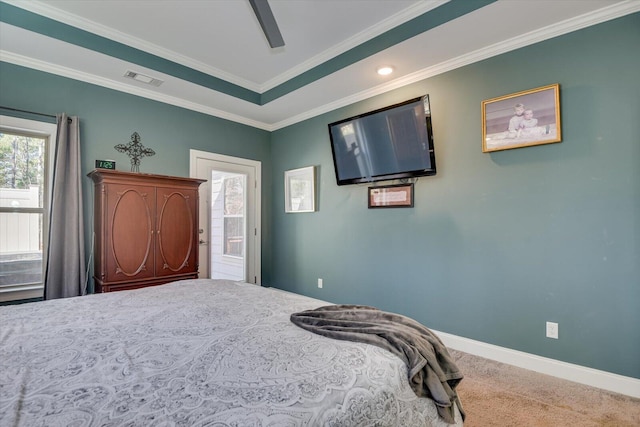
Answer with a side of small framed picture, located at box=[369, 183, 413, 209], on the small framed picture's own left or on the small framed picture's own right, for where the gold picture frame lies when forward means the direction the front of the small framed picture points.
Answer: on the small framed picture's own left

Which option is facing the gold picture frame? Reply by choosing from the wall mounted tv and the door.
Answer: the door

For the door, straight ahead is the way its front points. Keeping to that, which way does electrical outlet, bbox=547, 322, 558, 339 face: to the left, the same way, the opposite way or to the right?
to the right

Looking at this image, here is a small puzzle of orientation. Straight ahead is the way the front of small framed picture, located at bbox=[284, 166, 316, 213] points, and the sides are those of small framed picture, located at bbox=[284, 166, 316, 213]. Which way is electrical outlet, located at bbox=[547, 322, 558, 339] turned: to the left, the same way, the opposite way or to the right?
the same way

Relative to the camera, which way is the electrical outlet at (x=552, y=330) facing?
toward the camera

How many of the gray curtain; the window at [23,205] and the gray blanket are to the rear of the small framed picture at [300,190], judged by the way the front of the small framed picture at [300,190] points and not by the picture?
0

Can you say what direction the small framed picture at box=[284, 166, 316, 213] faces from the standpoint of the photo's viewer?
facing the viewer and to the left of the viewer

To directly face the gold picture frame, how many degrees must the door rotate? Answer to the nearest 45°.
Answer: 0° — it already faces it

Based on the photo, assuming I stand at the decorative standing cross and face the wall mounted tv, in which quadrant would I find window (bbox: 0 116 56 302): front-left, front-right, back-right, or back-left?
back-right

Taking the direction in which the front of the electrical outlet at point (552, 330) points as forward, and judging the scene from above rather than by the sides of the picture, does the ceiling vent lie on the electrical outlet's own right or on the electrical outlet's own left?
on the electrical outlet's own right

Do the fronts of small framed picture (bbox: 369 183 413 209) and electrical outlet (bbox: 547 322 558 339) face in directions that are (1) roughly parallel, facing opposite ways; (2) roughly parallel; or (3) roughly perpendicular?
roughly parallel

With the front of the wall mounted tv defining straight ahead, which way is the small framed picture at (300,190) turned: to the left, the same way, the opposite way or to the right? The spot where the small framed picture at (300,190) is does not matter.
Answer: the same way

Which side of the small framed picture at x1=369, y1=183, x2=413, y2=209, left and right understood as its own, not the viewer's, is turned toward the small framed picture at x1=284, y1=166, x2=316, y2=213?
right

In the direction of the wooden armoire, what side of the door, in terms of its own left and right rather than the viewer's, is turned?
right

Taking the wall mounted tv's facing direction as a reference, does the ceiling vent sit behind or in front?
in front

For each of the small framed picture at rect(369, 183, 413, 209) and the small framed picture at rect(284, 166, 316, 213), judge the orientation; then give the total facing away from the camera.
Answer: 0
